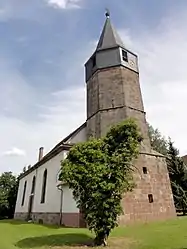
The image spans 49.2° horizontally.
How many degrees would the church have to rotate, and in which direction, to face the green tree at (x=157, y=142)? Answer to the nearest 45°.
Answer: approximately 90° to its left

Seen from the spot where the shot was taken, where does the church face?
facing the viewer and to the right of the viewer

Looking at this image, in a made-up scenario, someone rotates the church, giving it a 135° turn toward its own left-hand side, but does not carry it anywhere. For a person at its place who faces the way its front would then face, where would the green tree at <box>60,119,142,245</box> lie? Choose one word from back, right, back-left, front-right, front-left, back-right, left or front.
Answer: back

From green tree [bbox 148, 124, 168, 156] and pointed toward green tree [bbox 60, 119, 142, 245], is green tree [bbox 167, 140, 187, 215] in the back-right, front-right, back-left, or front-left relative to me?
front-left

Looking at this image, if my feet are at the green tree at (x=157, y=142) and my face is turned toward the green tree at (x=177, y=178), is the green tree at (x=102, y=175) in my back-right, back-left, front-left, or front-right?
front-right
